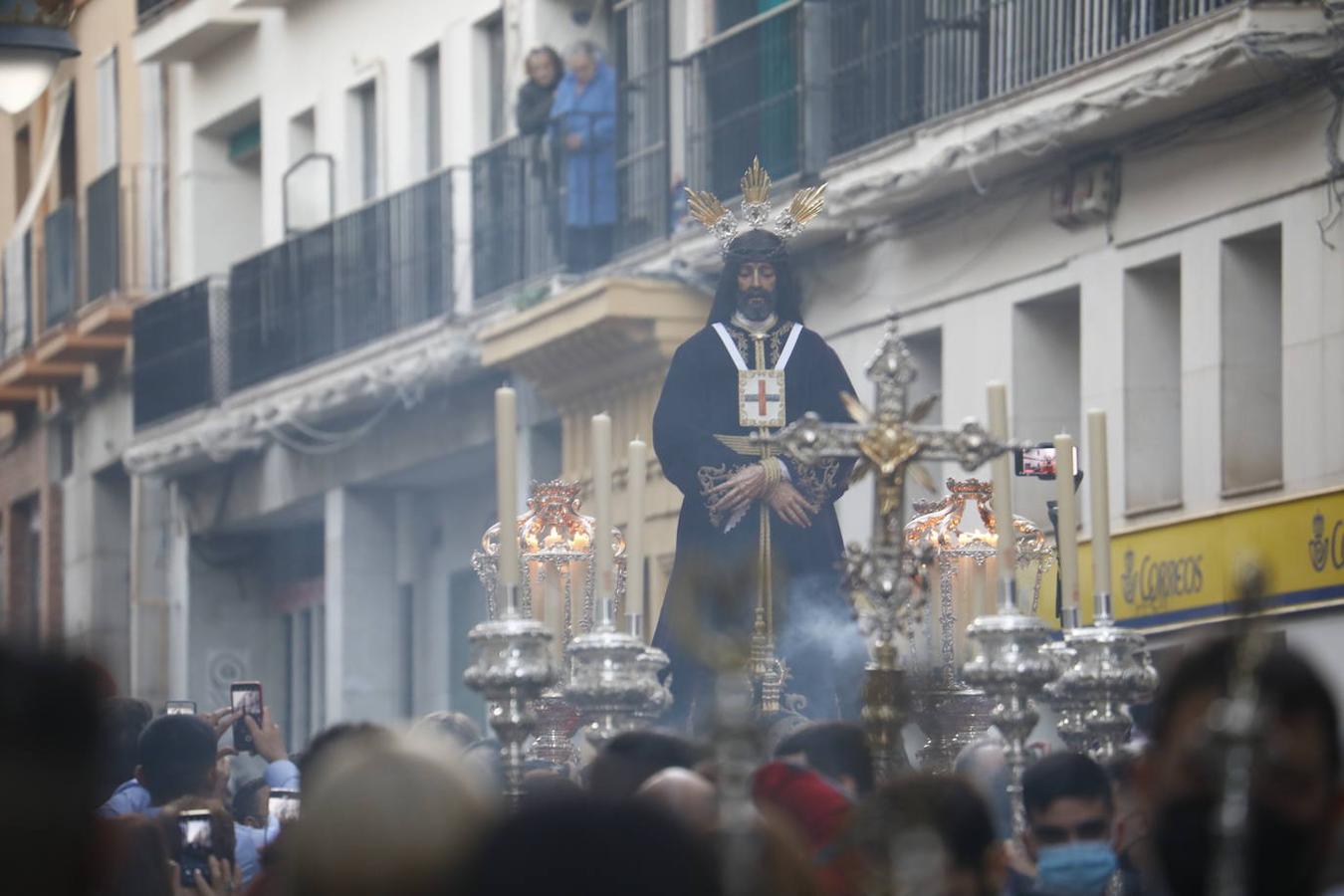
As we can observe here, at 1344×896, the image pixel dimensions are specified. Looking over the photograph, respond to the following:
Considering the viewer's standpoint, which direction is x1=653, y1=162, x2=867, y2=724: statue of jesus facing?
facing the viewer

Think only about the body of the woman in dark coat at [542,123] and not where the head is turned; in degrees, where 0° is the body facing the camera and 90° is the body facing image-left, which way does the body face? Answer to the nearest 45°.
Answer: approximately 45°

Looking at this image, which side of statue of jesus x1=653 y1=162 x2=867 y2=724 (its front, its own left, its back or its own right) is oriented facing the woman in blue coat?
back

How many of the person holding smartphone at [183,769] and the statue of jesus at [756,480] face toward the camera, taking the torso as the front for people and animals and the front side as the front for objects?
1

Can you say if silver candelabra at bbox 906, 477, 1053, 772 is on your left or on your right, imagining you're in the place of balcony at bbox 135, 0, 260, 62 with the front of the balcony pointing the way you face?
on your left

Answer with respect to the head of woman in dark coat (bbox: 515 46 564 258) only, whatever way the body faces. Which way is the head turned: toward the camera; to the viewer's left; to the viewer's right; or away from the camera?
toward the camera

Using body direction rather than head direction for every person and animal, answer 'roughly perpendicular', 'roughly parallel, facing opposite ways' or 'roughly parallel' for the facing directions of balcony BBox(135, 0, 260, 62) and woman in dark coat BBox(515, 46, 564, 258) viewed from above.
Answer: roughly parallel

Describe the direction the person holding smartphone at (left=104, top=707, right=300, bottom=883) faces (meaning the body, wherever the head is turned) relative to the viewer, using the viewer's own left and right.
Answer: facing away from the viewer and to the right of the viewer

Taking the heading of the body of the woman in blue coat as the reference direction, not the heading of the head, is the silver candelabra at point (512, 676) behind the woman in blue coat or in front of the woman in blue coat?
in front

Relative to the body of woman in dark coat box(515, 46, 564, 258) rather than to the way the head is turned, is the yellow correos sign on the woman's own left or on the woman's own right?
on the woman's own left

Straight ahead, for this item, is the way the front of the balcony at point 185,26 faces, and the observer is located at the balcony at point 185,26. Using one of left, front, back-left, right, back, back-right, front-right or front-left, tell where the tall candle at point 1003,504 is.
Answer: front-left

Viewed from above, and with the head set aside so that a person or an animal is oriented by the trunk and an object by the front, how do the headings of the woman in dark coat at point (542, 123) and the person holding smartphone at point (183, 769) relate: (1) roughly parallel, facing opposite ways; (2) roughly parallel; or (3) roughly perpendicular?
roughly parallel, facing opposite ways

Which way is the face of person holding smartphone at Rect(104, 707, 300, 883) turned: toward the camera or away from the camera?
away from the camera

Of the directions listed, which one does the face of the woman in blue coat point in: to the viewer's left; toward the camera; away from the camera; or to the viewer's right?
toward the camera

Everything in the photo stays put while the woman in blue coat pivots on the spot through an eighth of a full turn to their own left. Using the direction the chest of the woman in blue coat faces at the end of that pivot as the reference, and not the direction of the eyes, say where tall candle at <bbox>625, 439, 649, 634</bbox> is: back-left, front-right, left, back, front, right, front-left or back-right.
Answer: front

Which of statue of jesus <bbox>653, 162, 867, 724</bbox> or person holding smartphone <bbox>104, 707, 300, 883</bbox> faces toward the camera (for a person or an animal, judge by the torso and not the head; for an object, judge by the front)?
the statue of jesus

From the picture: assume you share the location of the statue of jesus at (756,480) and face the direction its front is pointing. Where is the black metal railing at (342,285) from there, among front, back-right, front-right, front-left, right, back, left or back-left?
back

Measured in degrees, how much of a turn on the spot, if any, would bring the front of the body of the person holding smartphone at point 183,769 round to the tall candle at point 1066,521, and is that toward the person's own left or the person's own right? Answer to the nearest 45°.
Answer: approximately 90° to the person's own right

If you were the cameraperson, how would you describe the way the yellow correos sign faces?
facing the viewer and to the left of the viewer
